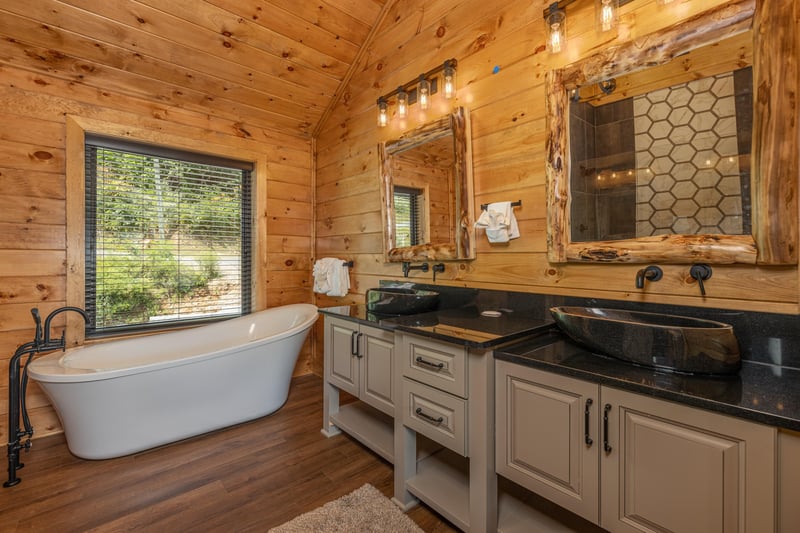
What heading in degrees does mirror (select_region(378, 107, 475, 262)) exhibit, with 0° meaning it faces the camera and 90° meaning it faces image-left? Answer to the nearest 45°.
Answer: approximately 45°

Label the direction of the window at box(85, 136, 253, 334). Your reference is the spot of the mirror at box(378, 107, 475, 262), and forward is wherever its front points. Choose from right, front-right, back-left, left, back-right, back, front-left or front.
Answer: front-right

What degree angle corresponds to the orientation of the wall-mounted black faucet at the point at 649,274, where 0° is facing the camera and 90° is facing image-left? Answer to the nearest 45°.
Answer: approximately 45°

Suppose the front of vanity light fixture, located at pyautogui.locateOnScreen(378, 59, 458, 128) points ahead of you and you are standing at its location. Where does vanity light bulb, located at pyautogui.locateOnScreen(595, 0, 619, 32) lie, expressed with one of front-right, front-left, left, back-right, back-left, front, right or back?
left

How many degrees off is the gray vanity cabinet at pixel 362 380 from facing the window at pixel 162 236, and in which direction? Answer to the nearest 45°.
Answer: approximately 90° to its right

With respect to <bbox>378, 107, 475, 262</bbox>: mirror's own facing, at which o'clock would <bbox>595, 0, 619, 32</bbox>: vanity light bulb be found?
The vanity light bulb is roughly at 9 o'clock from the mirror.

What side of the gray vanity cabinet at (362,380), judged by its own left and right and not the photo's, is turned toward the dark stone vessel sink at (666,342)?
left

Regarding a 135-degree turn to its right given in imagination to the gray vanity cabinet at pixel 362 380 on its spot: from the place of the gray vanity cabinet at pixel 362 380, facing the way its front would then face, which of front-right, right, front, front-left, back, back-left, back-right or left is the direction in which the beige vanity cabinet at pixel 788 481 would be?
back-right
